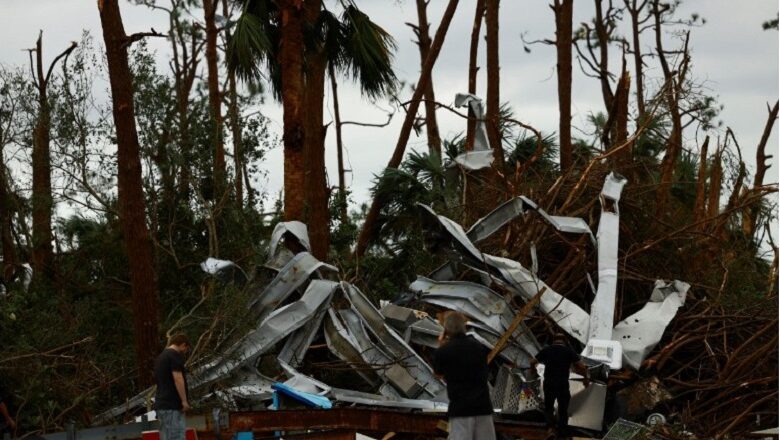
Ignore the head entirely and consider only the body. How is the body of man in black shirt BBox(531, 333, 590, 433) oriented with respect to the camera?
away from the camera

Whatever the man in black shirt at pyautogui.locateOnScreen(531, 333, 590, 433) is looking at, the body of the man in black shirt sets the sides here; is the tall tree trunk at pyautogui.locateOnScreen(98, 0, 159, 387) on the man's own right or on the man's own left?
on the man's own left

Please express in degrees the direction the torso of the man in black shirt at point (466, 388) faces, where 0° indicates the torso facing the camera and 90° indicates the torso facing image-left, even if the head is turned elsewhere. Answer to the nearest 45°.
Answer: approximately 135°

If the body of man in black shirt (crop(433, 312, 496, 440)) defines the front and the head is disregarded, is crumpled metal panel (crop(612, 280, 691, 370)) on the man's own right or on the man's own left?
on the man's own right

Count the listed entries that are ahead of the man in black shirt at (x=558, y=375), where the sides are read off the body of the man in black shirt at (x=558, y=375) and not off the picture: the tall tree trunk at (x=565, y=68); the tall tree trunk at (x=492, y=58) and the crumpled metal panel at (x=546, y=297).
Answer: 3

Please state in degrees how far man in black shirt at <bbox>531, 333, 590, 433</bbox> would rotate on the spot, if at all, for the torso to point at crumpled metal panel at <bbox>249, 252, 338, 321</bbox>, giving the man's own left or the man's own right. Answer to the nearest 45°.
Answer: approximately 45° to the man's own left

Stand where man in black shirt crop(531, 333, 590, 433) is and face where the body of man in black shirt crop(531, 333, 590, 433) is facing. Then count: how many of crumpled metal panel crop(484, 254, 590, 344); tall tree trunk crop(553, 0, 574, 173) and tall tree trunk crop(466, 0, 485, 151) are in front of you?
3

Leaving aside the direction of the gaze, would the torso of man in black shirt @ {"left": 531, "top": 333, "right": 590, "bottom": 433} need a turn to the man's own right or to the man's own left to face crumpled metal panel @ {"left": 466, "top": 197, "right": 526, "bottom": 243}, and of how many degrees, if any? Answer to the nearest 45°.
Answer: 0° — they already face it

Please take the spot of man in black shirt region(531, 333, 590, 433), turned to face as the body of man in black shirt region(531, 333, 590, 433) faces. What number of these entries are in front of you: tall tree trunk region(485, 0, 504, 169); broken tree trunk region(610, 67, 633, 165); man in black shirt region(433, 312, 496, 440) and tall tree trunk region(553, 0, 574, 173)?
3

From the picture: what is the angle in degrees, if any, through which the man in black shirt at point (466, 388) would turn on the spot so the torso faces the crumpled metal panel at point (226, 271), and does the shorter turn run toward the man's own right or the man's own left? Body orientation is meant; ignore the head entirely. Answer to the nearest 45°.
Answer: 0° — they already face it
